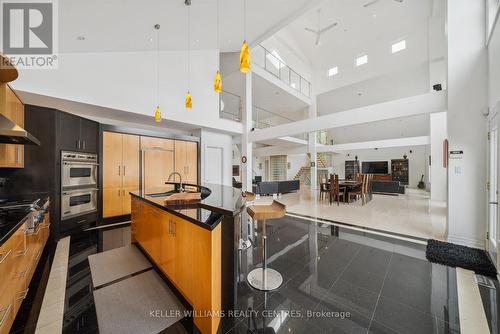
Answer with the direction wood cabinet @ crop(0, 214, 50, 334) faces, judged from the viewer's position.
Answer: facing to the right of the viewer

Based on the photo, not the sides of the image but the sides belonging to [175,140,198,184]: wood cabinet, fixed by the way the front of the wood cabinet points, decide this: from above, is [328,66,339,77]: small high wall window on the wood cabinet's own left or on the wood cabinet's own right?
on the wood cabinet's own left

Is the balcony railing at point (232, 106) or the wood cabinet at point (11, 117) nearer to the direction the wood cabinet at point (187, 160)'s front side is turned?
the wood cabinet

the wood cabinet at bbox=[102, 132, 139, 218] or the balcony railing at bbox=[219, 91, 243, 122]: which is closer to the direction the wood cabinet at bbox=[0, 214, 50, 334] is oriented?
the balcony railing

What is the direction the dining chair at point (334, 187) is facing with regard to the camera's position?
facing away from the viewer and to the right of the viewer
